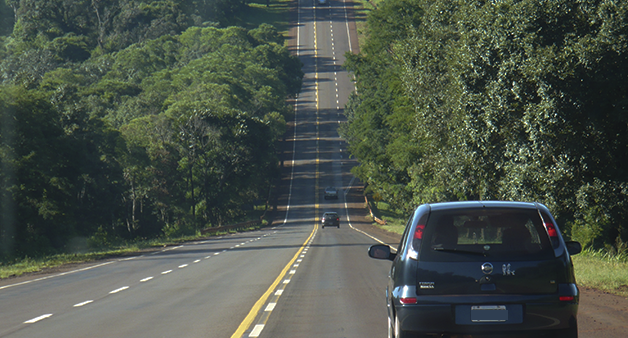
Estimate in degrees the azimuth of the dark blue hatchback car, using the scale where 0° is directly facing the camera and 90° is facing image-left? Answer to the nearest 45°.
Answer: approximately 180°
